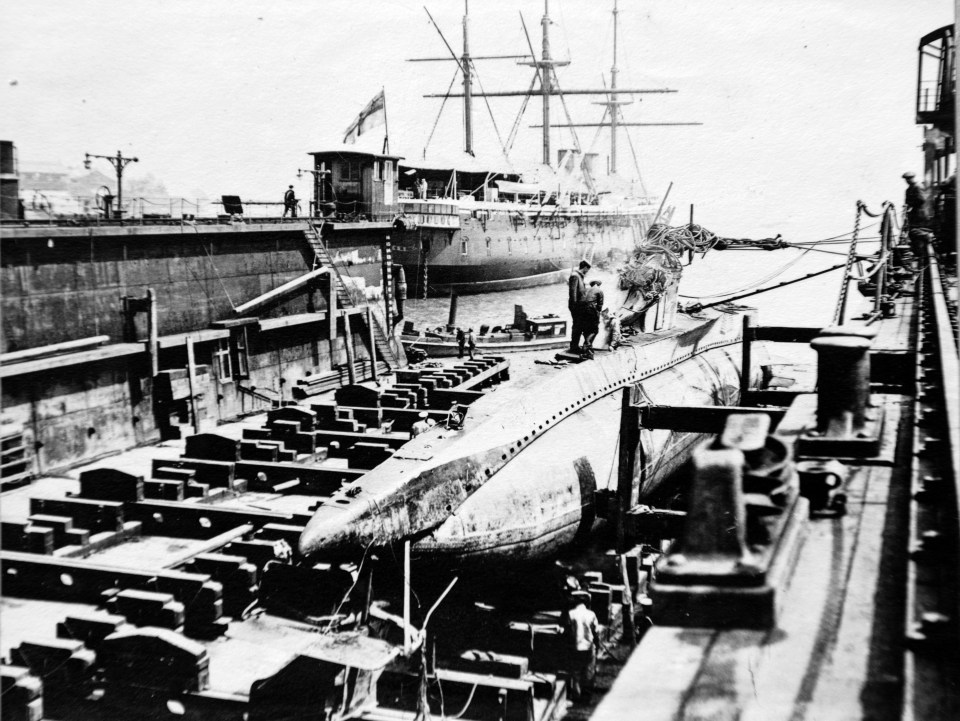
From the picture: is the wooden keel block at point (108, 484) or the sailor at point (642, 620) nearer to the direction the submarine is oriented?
the wooden keel block

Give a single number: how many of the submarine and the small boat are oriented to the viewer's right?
0

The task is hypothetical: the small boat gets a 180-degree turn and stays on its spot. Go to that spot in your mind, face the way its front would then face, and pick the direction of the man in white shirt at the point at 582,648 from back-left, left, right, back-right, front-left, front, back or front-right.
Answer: right

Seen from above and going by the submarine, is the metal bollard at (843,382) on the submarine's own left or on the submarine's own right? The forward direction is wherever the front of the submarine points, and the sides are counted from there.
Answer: on the submarine's own left

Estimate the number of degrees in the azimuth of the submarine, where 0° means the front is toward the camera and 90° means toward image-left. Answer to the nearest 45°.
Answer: approximately 45°

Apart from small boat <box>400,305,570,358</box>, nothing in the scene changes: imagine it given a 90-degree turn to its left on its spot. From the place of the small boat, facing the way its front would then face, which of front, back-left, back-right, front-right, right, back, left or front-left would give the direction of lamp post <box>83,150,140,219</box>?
front-right

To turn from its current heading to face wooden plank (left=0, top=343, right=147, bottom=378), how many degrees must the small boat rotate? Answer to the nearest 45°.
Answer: approximately 45° to its left

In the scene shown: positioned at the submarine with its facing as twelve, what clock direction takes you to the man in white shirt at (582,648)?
The man in white shirt is roughly at 10 o'clock from the submarine.

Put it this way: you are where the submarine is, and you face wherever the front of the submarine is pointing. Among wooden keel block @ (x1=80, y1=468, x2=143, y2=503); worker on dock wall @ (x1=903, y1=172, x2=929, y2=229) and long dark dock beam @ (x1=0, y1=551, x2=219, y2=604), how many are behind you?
1

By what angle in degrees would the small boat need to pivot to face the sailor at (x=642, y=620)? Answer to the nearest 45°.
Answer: approximately 90° to its left

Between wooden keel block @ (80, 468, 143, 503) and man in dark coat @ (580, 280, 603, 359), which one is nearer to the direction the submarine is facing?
the wooden keel block

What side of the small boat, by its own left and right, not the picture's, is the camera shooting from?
left

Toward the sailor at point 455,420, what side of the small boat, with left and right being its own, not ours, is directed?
left
